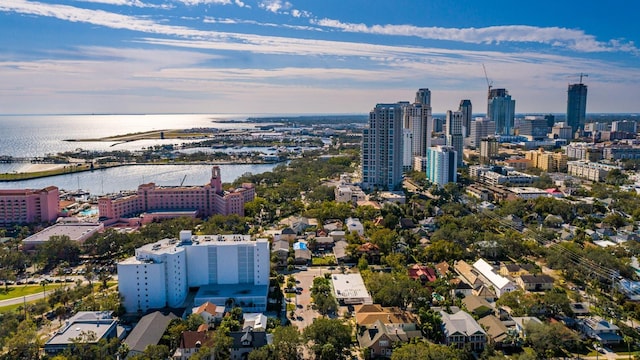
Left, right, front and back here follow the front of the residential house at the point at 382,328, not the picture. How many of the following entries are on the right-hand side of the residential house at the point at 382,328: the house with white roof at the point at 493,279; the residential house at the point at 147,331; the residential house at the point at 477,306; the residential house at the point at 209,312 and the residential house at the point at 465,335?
2

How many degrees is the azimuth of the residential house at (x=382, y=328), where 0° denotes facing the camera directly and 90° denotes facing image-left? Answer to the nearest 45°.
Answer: approximately 0°

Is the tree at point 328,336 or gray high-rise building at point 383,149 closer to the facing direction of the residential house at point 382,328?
the tree

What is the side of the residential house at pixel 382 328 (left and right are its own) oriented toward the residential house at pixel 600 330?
left

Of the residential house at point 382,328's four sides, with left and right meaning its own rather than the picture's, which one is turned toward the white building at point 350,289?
back

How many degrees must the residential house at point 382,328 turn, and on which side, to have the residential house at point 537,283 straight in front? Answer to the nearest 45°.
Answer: approximately 135° to its left

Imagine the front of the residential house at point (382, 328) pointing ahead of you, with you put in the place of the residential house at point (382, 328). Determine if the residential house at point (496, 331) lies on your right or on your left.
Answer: on your left

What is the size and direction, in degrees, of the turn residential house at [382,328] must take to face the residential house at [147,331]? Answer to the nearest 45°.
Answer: approximately 90° to its right

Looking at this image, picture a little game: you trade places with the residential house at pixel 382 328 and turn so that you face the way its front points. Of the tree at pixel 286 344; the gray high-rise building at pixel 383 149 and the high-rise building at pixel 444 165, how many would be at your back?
2

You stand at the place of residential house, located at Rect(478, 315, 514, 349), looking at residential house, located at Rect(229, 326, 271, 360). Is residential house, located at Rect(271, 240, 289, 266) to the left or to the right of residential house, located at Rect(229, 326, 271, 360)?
right

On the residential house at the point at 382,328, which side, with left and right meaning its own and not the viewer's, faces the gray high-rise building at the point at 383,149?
back

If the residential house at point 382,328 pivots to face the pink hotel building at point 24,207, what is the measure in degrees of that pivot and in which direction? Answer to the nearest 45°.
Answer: approximately 135° to its right

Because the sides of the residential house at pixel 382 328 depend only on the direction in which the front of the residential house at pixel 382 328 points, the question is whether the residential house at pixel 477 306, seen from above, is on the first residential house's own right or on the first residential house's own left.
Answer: on the first residential house's own left

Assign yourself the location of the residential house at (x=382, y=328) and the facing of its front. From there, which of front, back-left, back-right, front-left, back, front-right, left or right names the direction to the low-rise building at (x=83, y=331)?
right

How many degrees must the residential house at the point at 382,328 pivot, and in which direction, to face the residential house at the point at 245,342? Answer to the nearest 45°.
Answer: approximately 90° to its right
